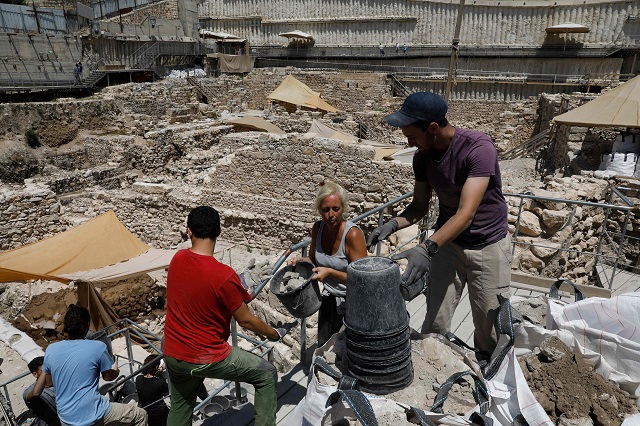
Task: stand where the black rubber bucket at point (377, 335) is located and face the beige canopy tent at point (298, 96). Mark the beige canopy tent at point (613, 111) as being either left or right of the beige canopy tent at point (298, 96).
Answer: right

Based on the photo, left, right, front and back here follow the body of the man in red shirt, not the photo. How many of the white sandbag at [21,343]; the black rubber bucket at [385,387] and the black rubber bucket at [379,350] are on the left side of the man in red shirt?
1

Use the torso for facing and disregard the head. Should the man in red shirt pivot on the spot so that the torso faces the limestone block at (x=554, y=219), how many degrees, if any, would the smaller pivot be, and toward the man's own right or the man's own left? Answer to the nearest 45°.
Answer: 0° — they already face it

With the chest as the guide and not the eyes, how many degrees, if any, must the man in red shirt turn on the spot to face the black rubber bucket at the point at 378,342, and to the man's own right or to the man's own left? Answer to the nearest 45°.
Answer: approximately 45° to the man's own right

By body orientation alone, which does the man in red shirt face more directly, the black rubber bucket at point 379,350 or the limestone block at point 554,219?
the limestone block

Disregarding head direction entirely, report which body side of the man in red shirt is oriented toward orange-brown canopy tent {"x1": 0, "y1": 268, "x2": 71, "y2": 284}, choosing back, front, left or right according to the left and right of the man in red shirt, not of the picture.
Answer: left

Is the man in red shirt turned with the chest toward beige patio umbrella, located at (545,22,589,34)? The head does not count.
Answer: yes

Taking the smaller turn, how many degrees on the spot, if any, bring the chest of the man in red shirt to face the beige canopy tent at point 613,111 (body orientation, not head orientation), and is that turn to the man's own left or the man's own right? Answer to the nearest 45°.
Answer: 0° — they already face it

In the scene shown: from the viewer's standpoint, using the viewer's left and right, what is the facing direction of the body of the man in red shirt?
facing away from the viewer and to the right of the viewer

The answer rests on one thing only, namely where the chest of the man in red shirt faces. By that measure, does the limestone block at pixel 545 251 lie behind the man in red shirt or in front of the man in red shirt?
in front

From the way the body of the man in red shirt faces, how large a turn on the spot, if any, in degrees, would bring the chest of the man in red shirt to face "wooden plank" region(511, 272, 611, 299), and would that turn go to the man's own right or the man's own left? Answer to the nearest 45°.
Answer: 0° — they already face it

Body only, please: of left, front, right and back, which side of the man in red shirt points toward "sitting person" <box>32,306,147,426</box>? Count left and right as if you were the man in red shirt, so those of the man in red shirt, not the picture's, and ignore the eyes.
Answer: left

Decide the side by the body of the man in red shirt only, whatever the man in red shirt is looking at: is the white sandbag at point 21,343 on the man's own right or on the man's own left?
on the man's own left

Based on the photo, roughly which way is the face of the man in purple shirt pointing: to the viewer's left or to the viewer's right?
to the viewer's left

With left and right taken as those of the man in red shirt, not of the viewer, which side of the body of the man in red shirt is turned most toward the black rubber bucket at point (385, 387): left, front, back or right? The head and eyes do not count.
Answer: right

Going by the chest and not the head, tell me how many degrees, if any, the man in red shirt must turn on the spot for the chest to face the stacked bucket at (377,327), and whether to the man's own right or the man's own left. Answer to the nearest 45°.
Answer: approximately 45° to the man's own right
